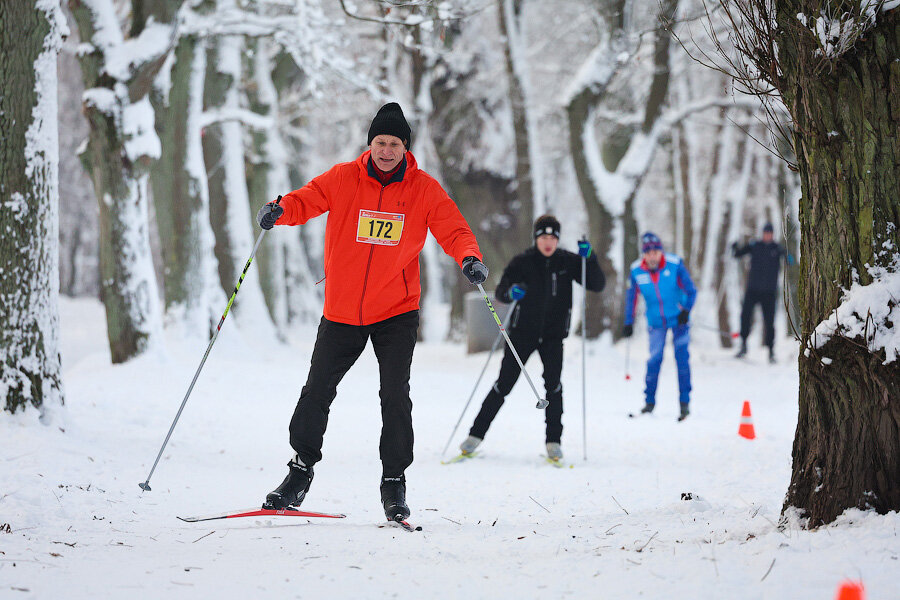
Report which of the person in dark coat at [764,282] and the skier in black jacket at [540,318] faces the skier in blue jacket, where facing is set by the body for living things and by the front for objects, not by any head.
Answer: the person in dark coat

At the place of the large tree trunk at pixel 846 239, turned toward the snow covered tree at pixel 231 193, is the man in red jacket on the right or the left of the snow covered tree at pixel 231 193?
left

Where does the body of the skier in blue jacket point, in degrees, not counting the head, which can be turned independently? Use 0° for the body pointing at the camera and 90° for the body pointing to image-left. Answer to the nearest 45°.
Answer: approximately 0°

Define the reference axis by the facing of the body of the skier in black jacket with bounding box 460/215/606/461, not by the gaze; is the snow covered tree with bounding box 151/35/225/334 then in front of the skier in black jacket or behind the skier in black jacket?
behind

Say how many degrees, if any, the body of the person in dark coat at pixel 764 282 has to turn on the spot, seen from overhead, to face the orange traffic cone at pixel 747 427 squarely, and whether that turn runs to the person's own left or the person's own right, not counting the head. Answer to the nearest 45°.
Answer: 0° — they already face it

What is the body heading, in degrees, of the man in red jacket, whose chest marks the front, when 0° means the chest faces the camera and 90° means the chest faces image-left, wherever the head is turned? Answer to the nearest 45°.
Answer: approximately 0°

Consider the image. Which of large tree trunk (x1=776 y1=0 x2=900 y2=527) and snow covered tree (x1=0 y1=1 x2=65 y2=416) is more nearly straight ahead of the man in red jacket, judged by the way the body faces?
the large tree trunk
